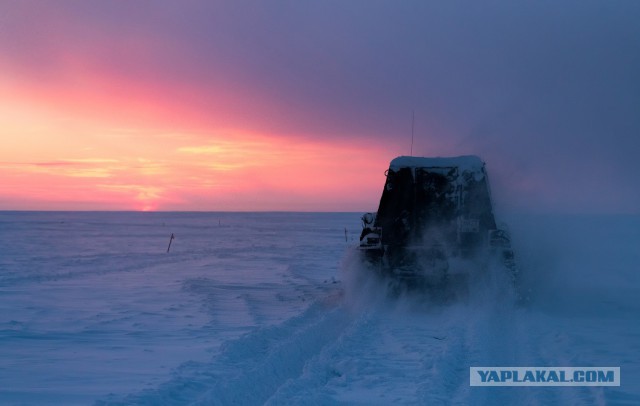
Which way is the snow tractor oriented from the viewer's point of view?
away from the camera
